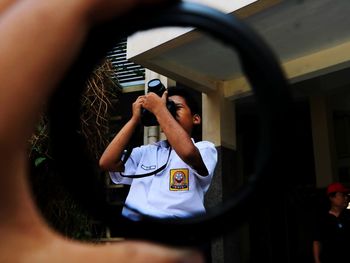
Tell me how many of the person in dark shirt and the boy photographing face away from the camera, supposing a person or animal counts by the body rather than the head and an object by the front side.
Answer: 0

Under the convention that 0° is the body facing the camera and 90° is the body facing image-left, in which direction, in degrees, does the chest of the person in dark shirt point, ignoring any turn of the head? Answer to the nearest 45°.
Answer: approximately 315°

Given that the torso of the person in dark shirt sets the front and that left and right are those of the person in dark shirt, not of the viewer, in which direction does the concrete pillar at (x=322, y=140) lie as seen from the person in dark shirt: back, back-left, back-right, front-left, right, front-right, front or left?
back-left

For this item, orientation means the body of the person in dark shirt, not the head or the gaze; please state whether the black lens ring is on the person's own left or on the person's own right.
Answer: on the person's own right

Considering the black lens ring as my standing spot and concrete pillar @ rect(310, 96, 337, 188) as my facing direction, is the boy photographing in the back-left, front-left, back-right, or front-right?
front-left

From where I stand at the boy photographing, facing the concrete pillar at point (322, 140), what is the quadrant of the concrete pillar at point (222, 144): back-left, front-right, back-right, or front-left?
front-left

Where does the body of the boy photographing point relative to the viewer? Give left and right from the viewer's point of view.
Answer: facing the viewer and to the left of the viewer
